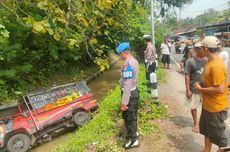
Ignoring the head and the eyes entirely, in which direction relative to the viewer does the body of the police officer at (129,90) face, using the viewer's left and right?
facing to the left of the viewer

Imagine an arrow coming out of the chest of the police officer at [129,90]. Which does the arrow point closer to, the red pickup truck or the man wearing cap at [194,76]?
the red pickup truck

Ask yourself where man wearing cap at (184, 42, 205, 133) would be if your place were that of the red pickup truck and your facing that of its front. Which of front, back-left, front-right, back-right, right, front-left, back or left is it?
left

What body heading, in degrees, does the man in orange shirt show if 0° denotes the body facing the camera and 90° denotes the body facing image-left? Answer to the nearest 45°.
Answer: approximately 90°

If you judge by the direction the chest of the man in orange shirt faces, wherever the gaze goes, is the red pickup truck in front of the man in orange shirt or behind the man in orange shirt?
in front

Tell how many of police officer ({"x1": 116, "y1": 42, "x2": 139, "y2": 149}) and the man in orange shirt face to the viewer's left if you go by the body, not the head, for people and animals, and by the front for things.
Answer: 2

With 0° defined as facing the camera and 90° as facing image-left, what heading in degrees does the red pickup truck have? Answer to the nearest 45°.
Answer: approximately 45°

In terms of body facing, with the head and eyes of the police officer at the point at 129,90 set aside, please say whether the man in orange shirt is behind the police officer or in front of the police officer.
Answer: behind
